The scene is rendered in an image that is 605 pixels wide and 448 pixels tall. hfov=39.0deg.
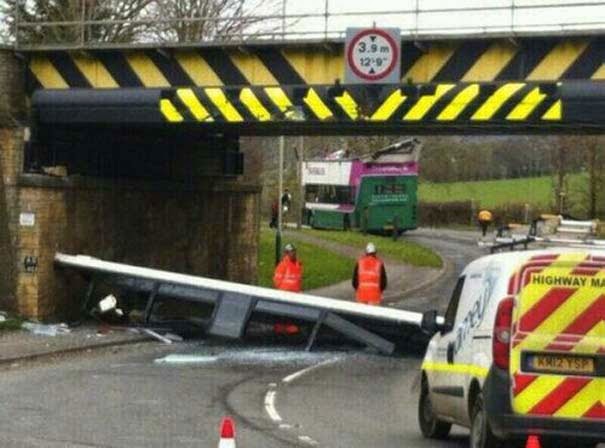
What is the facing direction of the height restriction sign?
toward the camera

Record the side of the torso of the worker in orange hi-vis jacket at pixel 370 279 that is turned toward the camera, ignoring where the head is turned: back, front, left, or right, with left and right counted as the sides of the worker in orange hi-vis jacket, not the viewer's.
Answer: back

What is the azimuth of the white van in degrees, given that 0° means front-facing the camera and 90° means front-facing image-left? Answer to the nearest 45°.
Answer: approximately 135°

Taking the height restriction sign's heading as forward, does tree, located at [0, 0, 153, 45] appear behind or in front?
behind

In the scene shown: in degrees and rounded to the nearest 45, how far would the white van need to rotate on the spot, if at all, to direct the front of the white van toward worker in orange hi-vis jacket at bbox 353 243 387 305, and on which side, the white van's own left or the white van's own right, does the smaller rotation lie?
approximately 45° to the white van's own right

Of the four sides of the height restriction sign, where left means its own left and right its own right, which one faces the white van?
front

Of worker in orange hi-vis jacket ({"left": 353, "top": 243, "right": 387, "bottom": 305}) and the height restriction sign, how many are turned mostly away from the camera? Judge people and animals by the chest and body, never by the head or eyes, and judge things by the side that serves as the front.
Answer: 1
